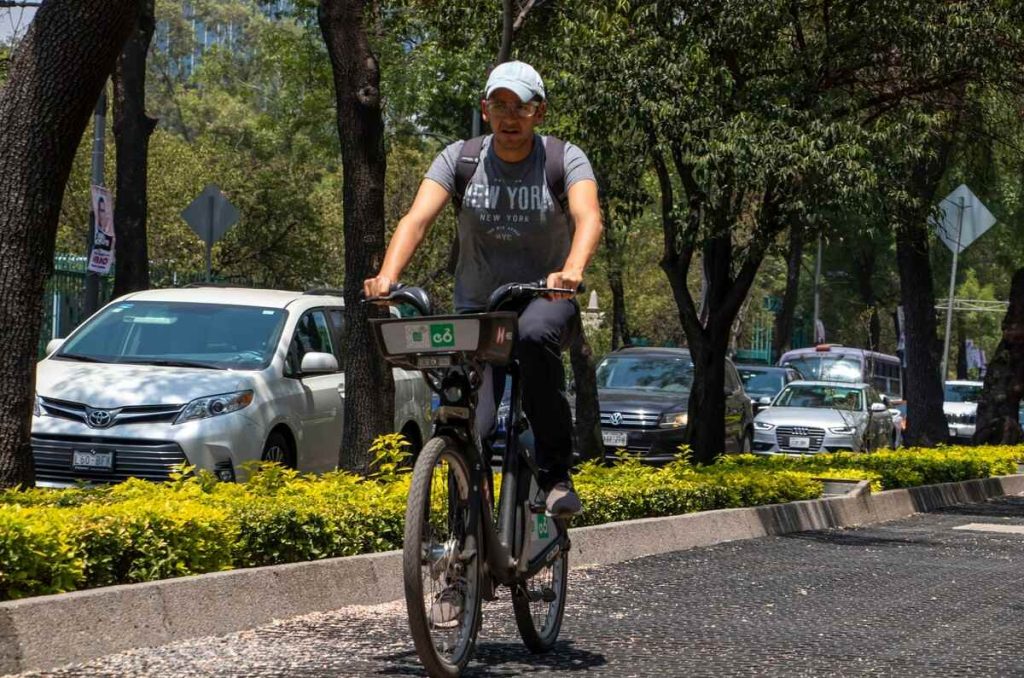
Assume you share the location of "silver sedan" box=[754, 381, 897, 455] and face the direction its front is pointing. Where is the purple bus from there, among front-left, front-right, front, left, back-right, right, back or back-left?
back-right

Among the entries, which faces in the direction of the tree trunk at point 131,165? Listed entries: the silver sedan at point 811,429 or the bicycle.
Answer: the silver sedan

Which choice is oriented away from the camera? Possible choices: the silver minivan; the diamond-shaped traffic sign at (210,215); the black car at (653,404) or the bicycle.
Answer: the diamond-shaped traffic sign

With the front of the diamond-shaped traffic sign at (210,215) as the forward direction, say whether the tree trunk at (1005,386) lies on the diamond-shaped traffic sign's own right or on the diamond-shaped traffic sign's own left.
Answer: on the diamond-shaped traffic sign's own right

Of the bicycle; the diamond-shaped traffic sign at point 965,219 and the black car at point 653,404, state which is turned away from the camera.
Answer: the diamond-shaped traffic sign

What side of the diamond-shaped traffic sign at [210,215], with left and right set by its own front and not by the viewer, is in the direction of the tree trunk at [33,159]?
back

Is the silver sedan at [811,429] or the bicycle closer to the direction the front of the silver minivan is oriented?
the bicycle

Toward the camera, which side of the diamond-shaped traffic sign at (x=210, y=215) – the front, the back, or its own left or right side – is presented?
back

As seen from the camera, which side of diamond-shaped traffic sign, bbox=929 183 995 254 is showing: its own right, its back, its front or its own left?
back

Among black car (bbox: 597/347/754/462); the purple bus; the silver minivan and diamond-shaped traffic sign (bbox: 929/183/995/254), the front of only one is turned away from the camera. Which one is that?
the diamond-shaped traffic sign

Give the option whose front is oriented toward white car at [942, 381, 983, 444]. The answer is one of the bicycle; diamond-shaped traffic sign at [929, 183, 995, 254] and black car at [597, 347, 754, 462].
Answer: the diamond-shaped traffic sign

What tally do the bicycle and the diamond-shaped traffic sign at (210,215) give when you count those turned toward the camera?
1
